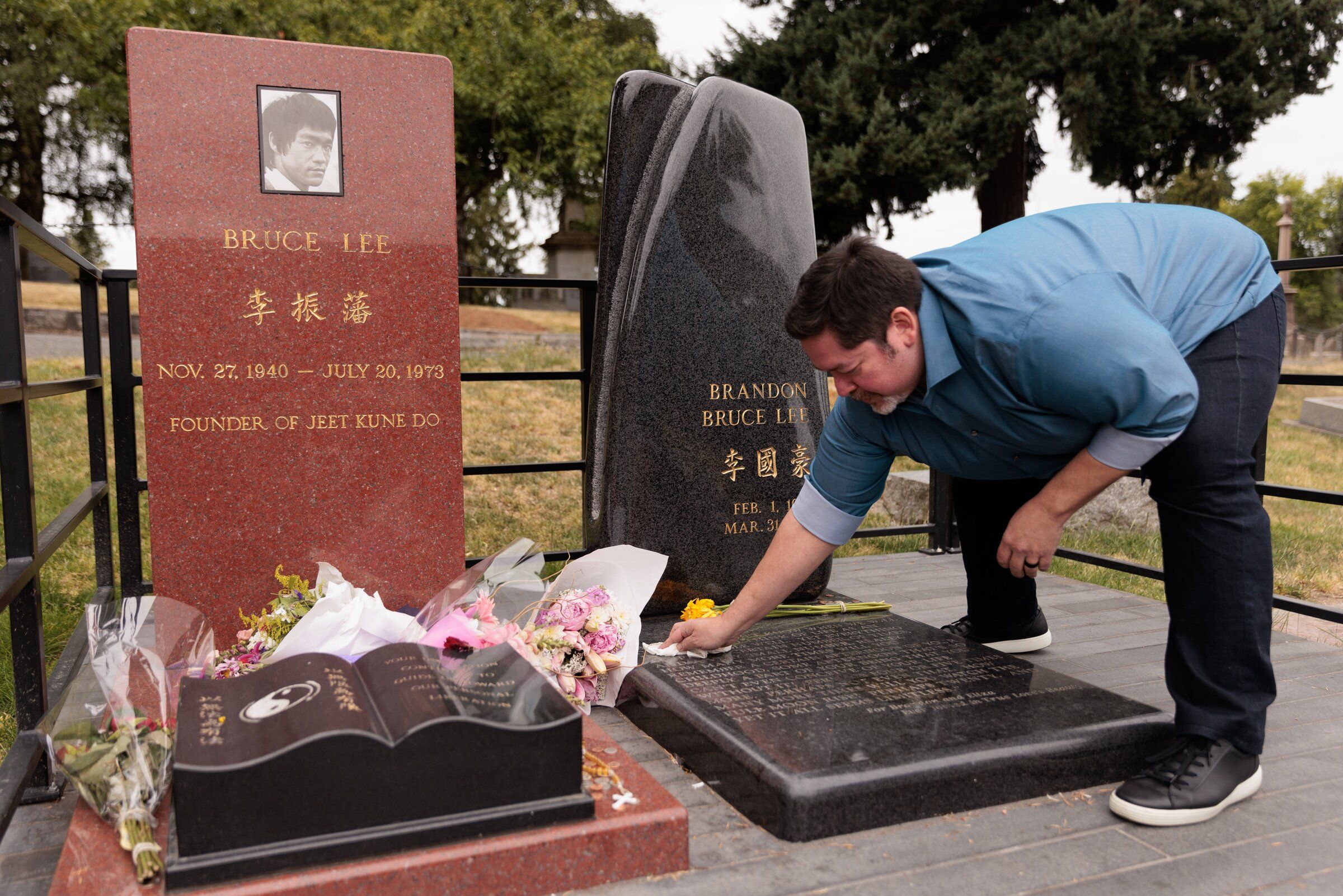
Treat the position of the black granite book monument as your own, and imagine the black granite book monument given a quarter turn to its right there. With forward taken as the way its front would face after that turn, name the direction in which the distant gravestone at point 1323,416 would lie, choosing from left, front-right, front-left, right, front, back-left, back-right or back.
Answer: back-right

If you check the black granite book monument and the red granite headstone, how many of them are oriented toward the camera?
2

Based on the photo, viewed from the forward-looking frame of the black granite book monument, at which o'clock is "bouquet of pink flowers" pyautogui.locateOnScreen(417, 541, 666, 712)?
The bouquet of pink flowers is roughly at 7 o'clock from the black granite book monument.

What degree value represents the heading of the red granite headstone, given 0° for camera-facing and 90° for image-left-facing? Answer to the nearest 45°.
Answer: approximately 0°

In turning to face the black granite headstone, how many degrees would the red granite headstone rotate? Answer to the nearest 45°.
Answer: approximately 90° to its left

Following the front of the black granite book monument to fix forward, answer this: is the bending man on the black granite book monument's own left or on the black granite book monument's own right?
on the black granite book monument's own left

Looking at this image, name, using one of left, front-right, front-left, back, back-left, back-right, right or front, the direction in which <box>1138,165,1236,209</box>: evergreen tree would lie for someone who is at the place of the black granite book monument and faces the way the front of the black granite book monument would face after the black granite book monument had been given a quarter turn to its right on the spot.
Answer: back-right

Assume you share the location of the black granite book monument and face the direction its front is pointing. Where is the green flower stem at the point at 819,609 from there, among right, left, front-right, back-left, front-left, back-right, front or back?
back-left

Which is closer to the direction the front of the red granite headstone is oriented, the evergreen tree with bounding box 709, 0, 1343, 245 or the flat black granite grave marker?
the flat black granite grave marker

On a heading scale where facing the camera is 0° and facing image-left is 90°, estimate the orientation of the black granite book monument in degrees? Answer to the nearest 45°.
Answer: approximately 0°

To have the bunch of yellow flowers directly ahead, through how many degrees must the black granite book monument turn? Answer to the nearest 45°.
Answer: approximately 135° to its left
